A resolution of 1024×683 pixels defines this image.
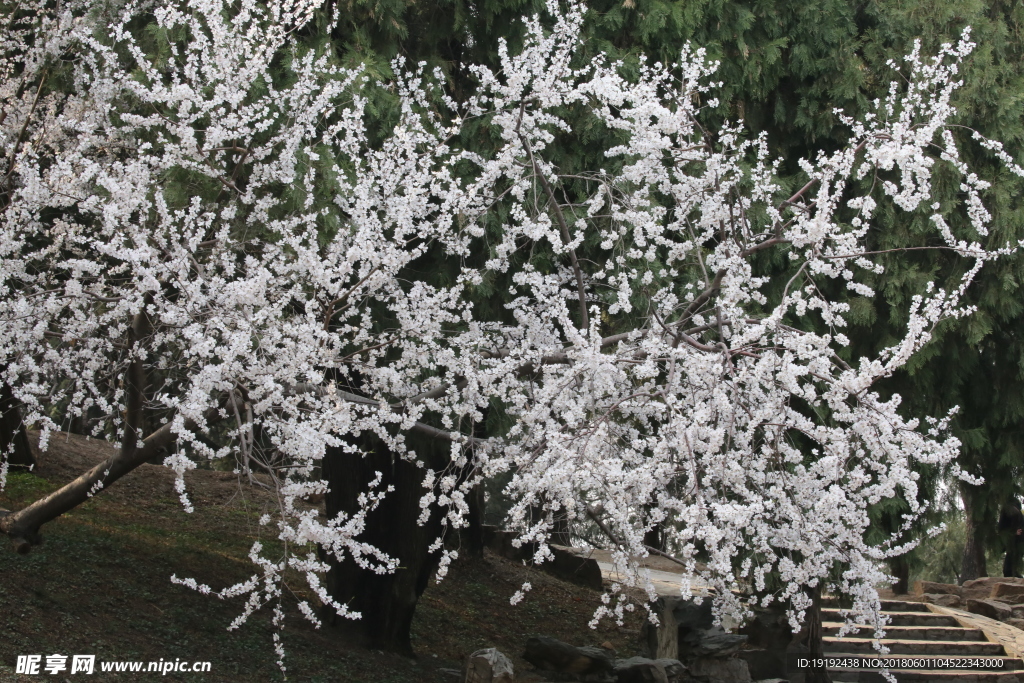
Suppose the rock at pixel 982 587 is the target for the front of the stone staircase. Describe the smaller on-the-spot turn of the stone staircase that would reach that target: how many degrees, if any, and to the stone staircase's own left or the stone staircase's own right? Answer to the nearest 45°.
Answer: approximately 180°

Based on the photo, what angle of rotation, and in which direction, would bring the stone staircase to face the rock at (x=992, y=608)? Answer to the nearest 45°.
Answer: approximately 180°

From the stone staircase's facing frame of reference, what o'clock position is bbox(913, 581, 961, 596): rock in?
The rock is roughly at 6 o'clock from the stone staircase.

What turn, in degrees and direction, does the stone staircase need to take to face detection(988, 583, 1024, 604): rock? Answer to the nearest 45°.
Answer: approximately 180°

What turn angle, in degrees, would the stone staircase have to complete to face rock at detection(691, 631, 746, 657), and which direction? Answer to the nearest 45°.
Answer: approximately 45° to its right

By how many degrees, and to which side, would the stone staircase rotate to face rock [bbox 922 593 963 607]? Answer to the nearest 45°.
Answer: approximately 180°

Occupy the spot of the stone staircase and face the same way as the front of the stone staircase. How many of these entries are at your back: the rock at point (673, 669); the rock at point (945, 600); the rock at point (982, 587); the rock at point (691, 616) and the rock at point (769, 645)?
2

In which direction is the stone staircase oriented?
toward the camera

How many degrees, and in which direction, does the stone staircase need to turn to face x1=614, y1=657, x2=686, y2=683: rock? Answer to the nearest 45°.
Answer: approximately 45° to its right

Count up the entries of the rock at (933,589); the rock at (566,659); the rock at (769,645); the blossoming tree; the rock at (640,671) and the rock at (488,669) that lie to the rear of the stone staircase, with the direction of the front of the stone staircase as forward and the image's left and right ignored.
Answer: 1

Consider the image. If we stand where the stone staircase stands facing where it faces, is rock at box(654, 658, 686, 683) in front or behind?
in front

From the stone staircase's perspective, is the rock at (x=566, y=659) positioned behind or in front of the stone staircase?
in front
